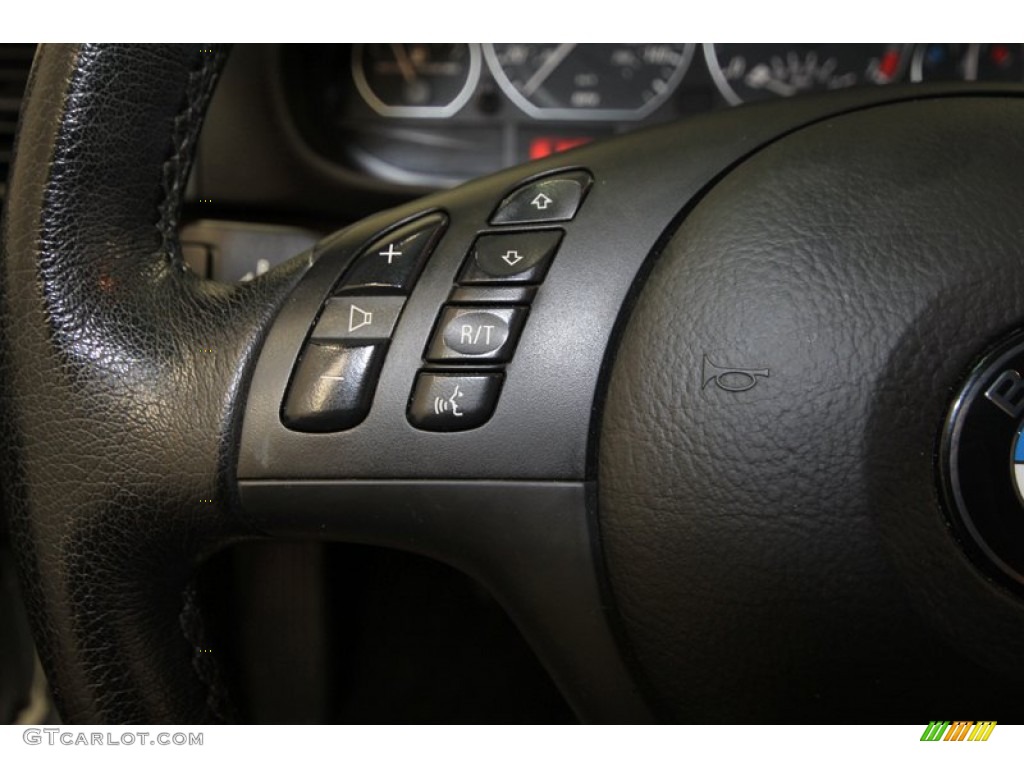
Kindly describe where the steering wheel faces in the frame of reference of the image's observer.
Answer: facing the viewer
